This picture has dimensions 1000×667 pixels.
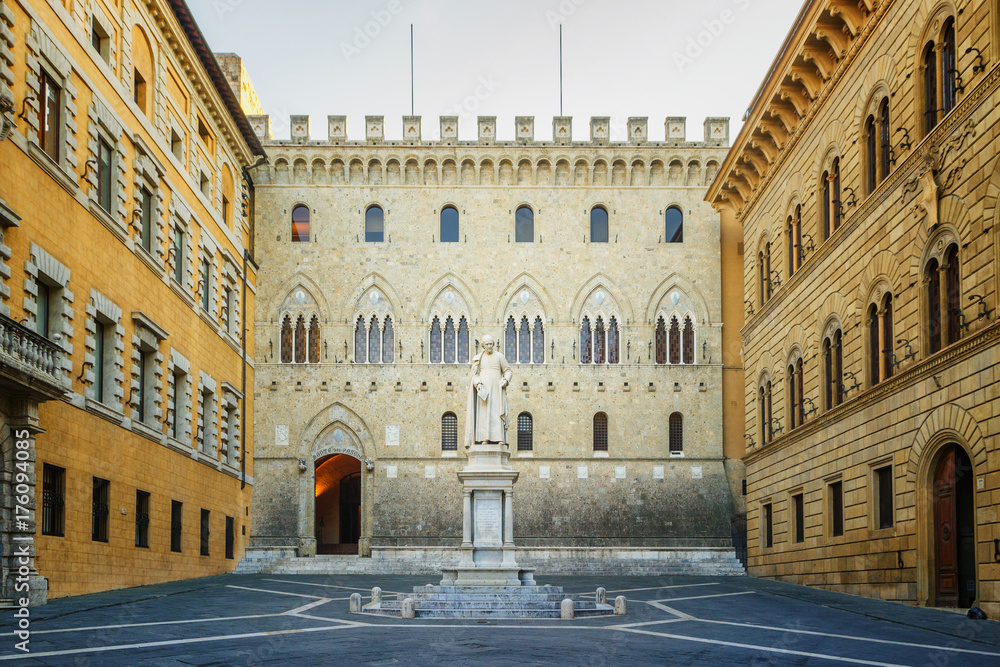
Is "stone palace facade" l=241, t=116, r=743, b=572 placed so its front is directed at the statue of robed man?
yes

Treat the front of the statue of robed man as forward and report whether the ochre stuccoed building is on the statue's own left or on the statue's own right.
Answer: on the statue's own right

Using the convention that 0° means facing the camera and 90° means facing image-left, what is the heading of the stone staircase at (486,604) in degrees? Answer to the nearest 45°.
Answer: approximately 0°

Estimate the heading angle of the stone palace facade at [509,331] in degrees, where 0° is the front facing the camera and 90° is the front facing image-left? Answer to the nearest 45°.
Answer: approximately 0°

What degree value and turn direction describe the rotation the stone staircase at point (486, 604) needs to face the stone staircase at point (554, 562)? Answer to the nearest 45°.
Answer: approximately 180°
